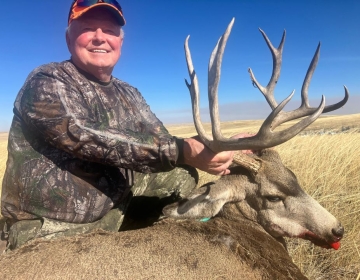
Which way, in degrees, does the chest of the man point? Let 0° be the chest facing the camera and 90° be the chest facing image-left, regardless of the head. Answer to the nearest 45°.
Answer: approximately 315°

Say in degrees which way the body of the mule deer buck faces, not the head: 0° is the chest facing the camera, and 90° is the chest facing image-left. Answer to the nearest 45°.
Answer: approximately 270°
